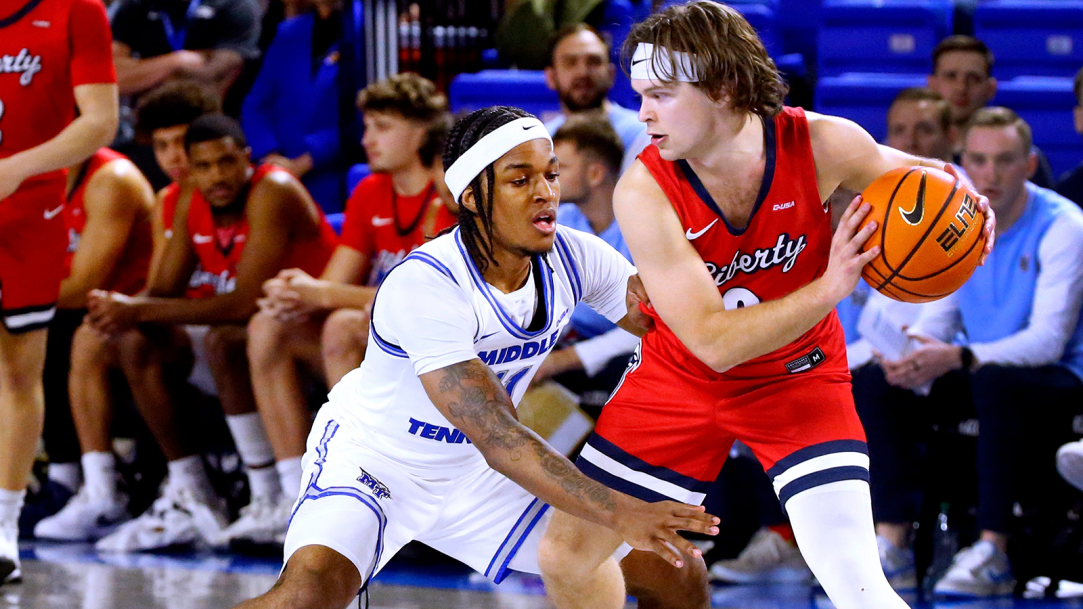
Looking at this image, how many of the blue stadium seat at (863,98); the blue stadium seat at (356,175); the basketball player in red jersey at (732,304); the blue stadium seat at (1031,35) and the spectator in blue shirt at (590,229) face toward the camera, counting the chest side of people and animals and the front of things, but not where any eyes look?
4

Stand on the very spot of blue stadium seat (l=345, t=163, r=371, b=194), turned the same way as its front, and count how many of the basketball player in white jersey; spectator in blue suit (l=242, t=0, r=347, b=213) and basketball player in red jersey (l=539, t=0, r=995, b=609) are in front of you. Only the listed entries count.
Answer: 2

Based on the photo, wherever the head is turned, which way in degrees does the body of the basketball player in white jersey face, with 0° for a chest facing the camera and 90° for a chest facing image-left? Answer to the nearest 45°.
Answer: approximately 315°

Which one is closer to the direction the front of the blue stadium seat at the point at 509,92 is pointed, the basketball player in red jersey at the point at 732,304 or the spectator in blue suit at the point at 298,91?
the basketball player in red jersey
